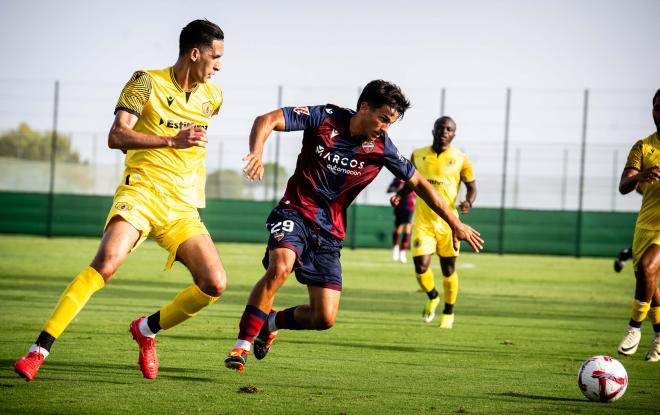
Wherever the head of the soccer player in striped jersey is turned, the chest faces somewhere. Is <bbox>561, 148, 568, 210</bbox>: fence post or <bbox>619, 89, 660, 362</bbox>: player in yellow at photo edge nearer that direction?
the player in yellow at photo edge

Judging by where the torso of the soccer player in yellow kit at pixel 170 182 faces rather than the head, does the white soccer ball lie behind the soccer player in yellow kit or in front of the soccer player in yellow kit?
in front

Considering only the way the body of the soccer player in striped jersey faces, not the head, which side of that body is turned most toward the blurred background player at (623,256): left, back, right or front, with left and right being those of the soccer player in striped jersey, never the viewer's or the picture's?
left

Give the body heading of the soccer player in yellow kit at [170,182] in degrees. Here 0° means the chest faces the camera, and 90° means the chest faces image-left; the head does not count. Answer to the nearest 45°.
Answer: approximately 315°

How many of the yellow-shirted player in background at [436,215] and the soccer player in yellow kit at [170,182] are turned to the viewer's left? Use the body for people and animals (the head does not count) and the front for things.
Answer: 0

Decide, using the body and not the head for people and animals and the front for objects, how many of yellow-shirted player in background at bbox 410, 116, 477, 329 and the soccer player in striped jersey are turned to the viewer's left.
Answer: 0

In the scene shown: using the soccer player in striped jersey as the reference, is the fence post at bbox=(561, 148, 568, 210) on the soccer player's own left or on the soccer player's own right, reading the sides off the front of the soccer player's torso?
on the soccer player's own left

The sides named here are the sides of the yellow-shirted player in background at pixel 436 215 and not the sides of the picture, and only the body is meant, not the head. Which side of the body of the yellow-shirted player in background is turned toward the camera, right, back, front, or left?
front

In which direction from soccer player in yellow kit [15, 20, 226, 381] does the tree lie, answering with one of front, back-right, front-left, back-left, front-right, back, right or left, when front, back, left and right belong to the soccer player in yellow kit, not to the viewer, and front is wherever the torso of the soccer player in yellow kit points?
back-left

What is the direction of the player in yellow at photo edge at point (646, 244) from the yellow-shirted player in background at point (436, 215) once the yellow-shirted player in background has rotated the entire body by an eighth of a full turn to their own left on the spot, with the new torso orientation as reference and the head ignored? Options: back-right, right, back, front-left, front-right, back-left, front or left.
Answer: front

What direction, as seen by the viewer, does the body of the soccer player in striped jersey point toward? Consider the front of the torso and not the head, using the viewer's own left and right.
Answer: facing the viewer and to the right of the viewer
